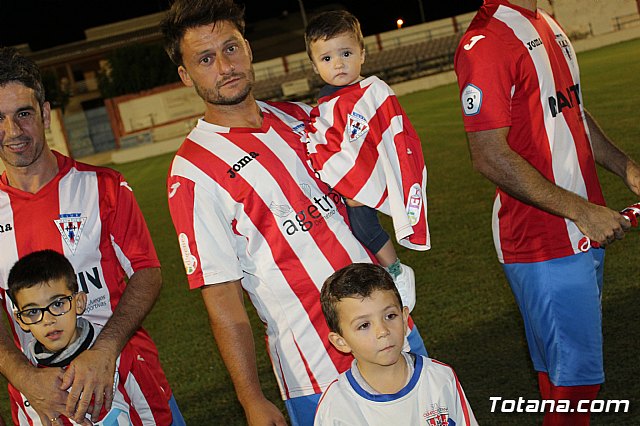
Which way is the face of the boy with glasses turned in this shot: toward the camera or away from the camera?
toward the camera

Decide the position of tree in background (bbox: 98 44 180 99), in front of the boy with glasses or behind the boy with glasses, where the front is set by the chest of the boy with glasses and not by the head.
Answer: behind

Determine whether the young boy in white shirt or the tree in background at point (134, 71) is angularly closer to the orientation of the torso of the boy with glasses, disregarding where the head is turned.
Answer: the young boy in white shirt

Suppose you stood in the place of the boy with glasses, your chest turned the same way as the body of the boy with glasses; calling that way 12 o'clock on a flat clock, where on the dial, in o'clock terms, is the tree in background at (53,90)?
The tree in background is roughly at 6 o'clock from the boy with glasses.

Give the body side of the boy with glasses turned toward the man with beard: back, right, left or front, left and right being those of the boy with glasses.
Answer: left

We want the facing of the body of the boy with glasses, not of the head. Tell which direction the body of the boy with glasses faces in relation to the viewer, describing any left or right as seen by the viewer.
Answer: facing the viewer

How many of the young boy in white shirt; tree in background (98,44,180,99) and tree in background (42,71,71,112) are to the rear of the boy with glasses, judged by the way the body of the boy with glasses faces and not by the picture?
2

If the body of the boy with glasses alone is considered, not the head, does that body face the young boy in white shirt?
no

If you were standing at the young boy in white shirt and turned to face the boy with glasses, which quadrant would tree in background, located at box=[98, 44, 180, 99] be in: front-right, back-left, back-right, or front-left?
front-right

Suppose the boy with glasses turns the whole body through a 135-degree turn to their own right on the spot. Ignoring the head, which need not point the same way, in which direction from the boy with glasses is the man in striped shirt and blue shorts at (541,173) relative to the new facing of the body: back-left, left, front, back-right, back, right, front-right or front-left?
back-right
